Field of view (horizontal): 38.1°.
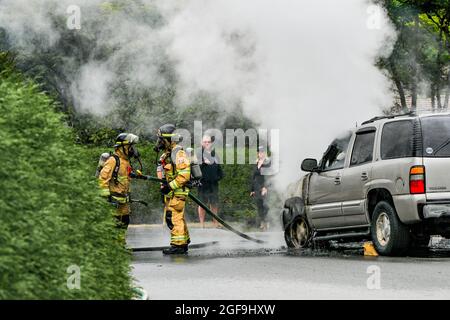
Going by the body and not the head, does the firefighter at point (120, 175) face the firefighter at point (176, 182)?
yes

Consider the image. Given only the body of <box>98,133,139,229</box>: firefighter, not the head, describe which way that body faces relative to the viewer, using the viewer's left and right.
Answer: facing to the right of the viewer

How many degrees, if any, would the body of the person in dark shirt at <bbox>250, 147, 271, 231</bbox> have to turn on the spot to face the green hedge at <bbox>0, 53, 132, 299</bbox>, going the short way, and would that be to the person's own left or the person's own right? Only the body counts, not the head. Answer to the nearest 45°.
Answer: approximately 45° to the person's own right

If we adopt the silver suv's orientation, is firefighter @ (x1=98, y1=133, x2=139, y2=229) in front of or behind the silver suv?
in front

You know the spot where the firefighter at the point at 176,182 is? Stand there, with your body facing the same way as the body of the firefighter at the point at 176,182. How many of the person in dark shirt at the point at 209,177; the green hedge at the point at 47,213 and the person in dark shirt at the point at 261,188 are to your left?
1

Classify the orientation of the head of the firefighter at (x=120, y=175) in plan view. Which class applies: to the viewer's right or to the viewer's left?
to the viewer's right

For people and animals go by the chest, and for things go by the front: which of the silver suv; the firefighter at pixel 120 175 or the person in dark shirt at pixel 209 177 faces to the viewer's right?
the firefighter
